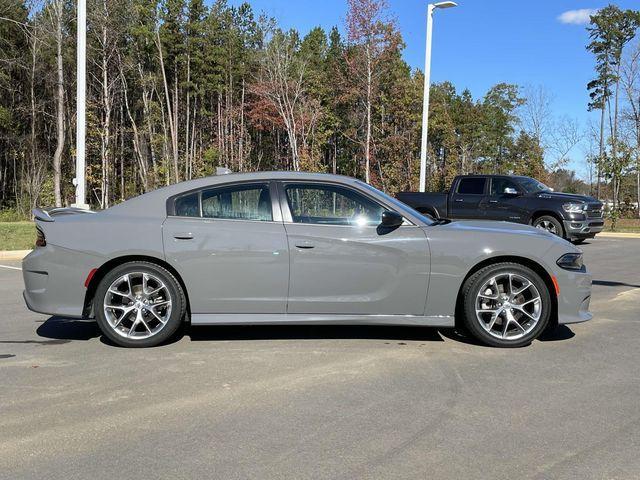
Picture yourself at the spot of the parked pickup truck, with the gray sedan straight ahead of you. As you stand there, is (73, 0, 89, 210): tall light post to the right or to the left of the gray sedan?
right

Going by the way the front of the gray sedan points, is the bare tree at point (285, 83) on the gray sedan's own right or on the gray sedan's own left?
on the gray sedan's own left

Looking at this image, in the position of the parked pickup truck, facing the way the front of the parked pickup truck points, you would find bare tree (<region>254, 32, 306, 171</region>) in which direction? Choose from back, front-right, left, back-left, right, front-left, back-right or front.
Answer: back

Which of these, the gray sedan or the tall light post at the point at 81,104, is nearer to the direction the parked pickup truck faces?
the gray sedan

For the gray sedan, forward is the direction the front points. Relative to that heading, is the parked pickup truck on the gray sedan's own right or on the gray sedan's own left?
on the gray sedan's own left

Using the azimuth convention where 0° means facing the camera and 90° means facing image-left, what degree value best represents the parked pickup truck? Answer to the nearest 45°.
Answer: approximately 315°

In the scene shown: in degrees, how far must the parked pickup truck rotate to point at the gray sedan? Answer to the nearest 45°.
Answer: approximately 45° to its right

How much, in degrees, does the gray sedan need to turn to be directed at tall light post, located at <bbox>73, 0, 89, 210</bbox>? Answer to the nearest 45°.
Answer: approximately 135° to its left

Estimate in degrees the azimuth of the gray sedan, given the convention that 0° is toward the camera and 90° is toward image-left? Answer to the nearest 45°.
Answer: approximately 270°
